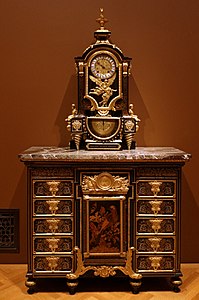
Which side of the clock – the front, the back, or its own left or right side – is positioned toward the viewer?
front

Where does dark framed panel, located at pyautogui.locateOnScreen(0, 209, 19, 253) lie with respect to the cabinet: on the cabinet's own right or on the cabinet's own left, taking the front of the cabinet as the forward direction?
on the cabinet's own right

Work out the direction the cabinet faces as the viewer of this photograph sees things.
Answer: facing the viewer

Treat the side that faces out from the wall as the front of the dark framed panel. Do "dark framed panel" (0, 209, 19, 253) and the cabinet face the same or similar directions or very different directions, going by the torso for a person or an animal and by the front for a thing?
same or similar directions

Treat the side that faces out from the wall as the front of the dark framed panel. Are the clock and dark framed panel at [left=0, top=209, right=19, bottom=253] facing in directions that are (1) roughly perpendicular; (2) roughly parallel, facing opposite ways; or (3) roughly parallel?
roughly parallel
